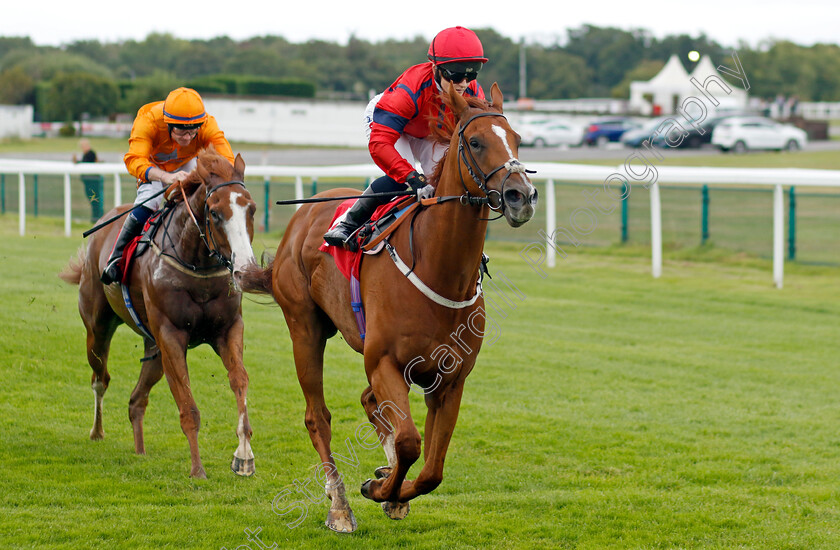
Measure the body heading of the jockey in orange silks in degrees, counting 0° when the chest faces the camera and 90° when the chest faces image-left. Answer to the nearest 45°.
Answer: approximately 315°

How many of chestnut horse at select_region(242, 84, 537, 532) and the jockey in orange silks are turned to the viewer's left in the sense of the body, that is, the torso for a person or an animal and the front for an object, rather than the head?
0

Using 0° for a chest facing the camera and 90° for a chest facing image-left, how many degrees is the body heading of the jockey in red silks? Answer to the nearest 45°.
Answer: approximately 315°

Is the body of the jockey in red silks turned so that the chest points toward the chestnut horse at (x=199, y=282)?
no

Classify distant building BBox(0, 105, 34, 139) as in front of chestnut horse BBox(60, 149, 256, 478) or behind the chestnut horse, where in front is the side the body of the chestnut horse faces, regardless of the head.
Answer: behind

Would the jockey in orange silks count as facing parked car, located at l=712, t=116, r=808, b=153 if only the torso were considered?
no

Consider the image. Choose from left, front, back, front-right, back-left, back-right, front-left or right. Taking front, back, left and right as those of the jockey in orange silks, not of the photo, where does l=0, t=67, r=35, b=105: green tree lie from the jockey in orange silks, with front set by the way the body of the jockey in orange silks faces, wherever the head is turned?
back-left

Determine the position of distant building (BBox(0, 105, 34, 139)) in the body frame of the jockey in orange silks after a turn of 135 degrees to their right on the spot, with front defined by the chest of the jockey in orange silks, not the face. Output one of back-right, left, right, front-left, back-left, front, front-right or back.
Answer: right

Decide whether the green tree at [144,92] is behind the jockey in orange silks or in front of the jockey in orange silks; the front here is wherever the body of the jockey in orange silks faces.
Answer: behind

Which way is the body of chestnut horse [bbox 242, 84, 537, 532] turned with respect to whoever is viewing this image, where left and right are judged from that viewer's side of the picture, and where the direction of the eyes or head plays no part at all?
facing the viewer and to the right of the viewer

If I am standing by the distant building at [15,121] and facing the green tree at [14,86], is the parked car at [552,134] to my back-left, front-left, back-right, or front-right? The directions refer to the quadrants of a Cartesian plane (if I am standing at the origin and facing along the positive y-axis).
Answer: back-right

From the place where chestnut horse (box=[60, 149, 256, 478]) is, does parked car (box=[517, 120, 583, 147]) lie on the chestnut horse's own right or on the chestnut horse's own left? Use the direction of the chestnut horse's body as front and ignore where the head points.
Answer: on the chestnut horse's own left

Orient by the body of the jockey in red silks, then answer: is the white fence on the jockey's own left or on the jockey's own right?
on the jockey's own left

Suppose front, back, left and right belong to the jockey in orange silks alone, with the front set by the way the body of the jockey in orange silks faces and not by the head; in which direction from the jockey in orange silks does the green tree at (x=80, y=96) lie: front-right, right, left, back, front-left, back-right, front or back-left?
back-left

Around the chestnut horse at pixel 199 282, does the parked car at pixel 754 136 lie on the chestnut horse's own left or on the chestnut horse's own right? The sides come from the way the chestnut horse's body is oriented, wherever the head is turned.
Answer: on the chestnut horse's own left

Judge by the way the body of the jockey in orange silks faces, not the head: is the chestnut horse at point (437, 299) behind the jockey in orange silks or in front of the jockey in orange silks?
in front

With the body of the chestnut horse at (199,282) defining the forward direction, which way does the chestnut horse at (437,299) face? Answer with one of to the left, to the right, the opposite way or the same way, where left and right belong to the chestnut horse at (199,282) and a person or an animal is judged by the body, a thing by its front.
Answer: the same way
